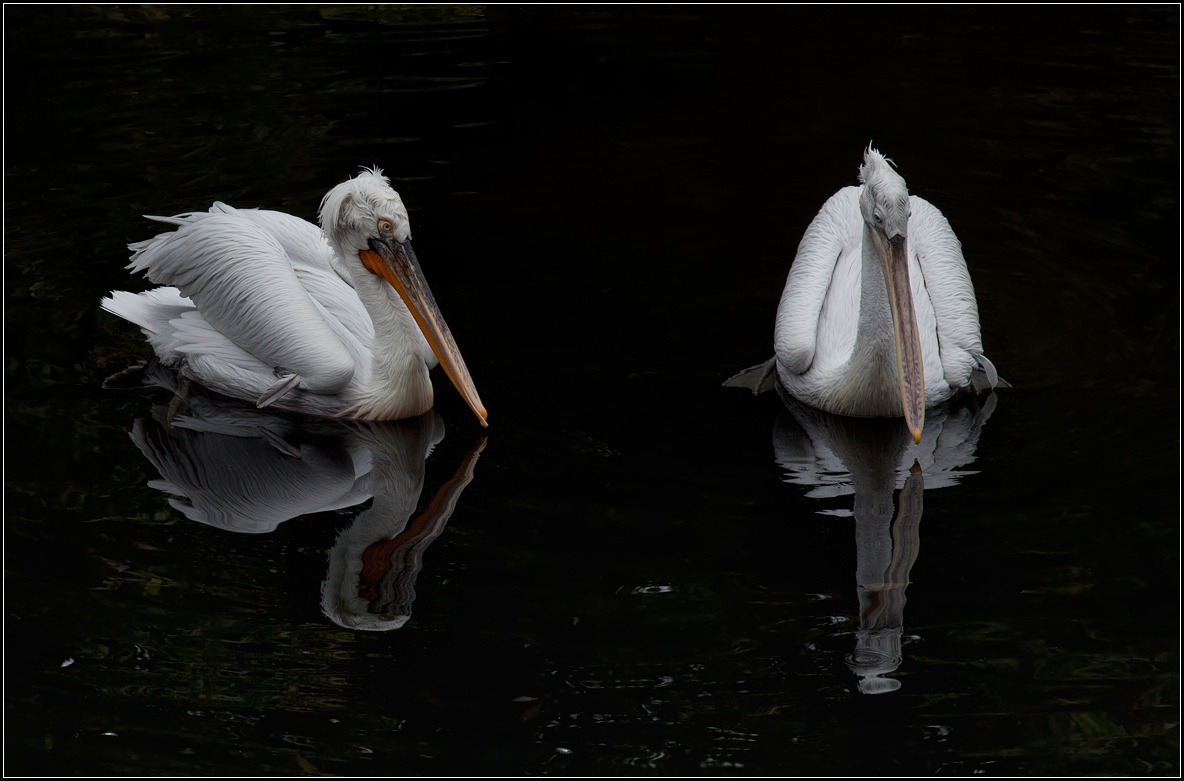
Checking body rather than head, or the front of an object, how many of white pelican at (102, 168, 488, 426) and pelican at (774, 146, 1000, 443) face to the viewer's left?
0

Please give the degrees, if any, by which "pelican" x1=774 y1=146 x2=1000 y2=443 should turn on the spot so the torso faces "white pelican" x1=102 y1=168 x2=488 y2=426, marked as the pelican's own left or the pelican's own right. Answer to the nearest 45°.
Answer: approximately 90° to the pelican's own right

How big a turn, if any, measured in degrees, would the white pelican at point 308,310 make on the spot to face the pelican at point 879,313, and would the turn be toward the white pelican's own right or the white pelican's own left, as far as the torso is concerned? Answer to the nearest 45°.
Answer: approximately 45° to the white pelican's own left

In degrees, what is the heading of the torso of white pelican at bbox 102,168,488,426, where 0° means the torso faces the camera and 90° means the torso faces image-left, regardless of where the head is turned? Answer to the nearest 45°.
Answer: approximately 315°
